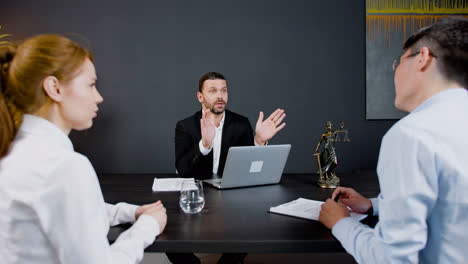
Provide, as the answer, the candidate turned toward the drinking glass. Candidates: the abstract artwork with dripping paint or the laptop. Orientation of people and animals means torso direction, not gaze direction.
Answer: the abstract artwork with dripping paint

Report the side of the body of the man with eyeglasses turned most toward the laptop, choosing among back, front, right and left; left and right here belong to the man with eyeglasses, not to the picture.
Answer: front

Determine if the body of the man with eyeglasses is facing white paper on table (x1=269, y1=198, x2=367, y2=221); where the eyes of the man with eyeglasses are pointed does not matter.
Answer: yes

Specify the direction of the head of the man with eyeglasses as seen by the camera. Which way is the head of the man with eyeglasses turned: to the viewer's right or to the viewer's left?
to the viewer's left

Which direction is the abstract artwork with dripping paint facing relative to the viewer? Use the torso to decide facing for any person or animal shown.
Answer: toward the camera

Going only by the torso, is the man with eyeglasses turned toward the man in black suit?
yes

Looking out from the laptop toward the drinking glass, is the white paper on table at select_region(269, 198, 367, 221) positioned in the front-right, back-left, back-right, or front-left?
front-left

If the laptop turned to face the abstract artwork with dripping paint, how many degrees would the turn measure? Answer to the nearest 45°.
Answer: approximately 90° to its right

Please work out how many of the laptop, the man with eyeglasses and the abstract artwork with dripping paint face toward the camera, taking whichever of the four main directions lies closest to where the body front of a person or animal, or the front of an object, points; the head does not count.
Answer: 1

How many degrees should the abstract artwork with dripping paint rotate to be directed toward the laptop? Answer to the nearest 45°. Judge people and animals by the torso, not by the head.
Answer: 0° — it already faces it

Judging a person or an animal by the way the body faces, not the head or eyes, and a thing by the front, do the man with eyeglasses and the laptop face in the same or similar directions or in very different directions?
same or similar directions

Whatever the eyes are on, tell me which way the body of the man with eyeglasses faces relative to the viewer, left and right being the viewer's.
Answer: facing away from the viewer and to the left of the viewer

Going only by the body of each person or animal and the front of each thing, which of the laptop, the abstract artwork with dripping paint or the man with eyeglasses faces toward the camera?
the abstract artwork with dripping paint

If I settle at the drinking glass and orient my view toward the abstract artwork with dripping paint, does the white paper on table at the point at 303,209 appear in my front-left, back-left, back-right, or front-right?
front-right
